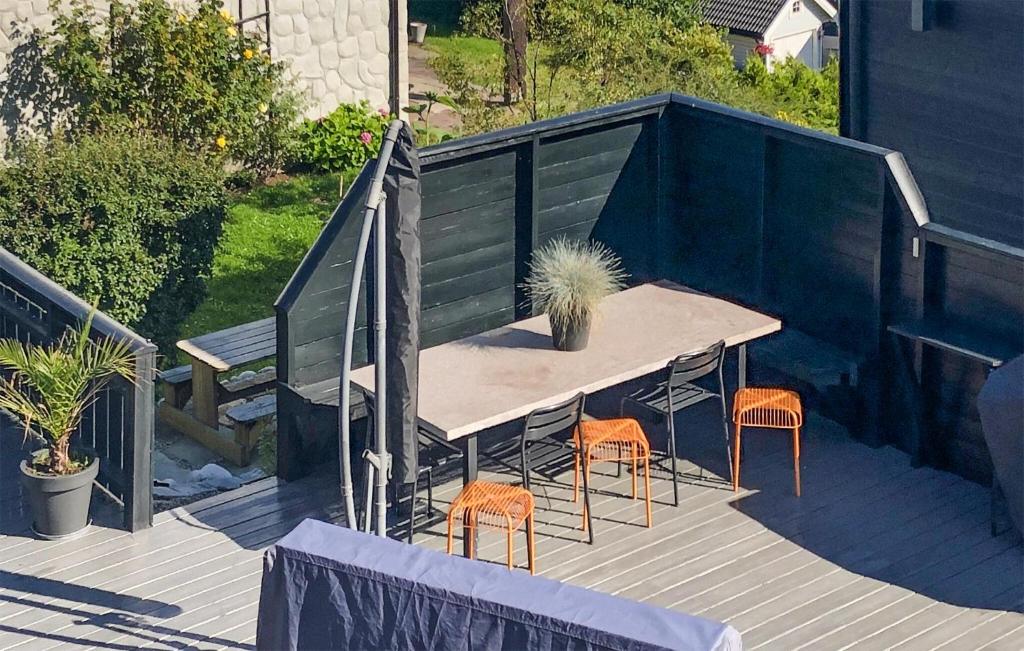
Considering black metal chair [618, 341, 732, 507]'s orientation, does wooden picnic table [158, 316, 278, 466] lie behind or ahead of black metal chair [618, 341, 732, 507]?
ahead

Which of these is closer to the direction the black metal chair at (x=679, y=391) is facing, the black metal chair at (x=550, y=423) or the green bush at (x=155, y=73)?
the green bush

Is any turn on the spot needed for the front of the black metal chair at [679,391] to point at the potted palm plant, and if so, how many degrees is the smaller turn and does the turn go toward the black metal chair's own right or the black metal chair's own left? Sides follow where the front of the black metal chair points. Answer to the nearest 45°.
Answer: approximately 45° to the black metal chair's own left

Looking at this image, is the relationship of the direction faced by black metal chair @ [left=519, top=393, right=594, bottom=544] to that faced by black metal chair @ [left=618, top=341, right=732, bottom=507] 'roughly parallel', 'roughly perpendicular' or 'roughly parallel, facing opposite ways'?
roughly parallel

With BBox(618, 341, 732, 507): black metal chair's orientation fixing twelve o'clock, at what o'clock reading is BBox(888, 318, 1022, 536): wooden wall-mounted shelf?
The wooden wall-mounted shelf is roughly at 4 o'clock from the black metal chair.

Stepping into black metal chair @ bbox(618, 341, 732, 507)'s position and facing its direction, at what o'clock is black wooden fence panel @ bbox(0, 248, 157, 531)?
The black wooden fence panel is roughly at 10 o'clock from the black metal chair.

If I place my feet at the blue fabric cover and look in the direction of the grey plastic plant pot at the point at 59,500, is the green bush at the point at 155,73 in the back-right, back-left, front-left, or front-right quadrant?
front-right

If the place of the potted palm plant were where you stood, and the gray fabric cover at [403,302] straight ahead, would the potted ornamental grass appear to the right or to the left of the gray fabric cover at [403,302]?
left

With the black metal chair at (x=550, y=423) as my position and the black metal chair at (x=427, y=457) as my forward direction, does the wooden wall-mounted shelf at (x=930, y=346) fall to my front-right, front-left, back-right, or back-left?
back-right

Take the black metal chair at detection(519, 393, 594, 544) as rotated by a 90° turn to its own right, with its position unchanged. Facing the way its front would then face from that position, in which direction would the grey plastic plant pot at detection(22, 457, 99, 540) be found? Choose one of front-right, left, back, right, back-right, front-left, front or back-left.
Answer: back-left

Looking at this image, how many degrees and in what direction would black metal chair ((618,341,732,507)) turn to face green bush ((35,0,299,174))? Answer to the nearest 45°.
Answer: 0° — it already faces it

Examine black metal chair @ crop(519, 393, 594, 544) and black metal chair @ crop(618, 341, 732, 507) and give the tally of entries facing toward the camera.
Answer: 0

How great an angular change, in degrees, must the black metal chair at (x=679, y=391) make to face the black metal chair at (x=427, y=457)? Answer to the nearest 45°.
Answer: approximately 90° to its left

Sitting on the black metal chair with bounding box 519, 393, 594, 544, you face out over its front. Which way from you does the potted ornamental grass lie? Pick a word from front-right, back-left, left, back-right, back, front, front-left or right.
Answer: front-right

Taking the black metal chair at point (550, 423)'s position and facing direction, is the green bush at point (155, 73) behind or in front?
in front

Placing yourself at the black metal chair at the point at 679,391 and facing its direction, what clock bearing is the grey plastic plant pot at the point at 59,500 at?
The grey plastic plant pot is roughly at 10 o'clock from the black metal chair.

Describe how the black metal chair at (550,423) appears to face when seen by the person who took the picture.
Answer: facing away from the viewer and to the left of the viewer

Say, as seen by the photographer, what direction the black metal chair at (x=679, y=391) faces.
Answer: facing away from the viewer and to the left of the viewer
